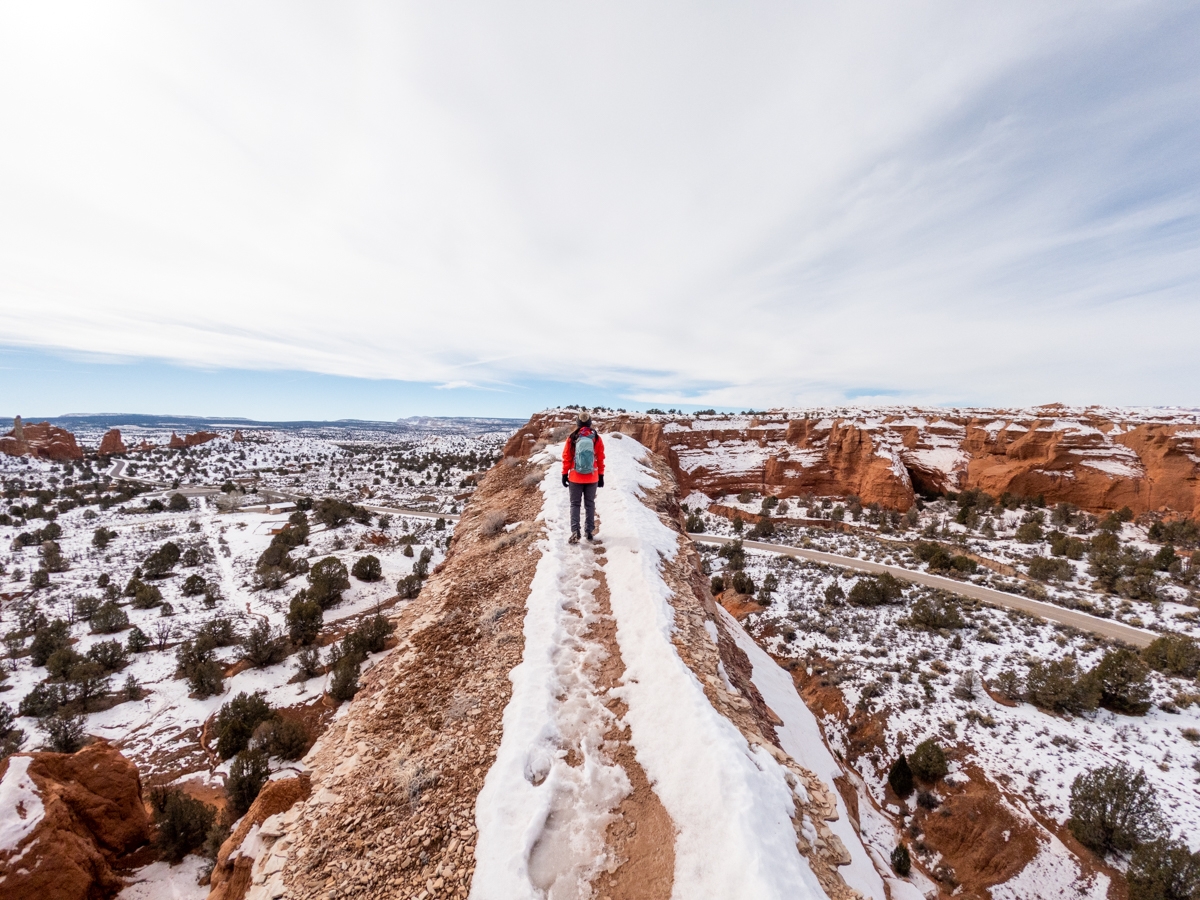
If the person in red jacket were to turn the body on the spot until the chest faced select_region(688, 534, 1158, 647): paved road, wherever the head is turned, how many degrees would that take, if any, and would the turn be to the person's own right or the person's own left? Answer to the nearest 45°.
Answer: approximately 45° to the person's own right

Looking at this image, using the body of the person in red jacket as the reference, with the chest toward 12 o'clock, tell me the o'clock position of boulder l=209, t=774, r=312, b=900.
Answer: The boulder is roughly at 7 o'clock from the person in red jacket.

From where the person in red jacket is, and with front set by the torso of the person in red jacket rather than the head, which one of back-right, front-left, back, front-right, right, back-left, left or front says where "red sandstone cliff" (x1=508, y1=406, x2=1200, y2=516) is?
front-right

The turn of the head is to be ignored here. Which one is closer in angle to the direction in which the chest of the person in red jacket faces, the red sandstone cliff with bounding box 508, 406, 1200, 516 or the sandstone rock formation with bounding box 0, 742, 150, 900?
the red sandstone cliff

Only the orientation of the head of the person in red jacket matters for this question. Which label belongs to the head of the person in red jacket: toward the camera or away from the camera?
away from the camera

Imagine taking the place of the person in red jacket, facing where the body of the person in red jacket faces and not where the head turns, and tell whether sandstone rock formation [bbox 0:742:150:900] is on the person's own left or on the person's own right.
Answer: on the person's own left

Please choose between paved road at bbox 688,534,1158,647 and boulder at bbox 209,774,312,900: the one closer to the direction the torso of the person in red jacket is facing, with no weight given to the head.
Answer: the paved road

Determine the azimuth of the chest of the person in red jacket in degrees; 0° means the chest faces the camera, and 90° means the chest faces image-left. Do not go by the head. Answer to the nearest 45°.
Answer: approximately 180°
